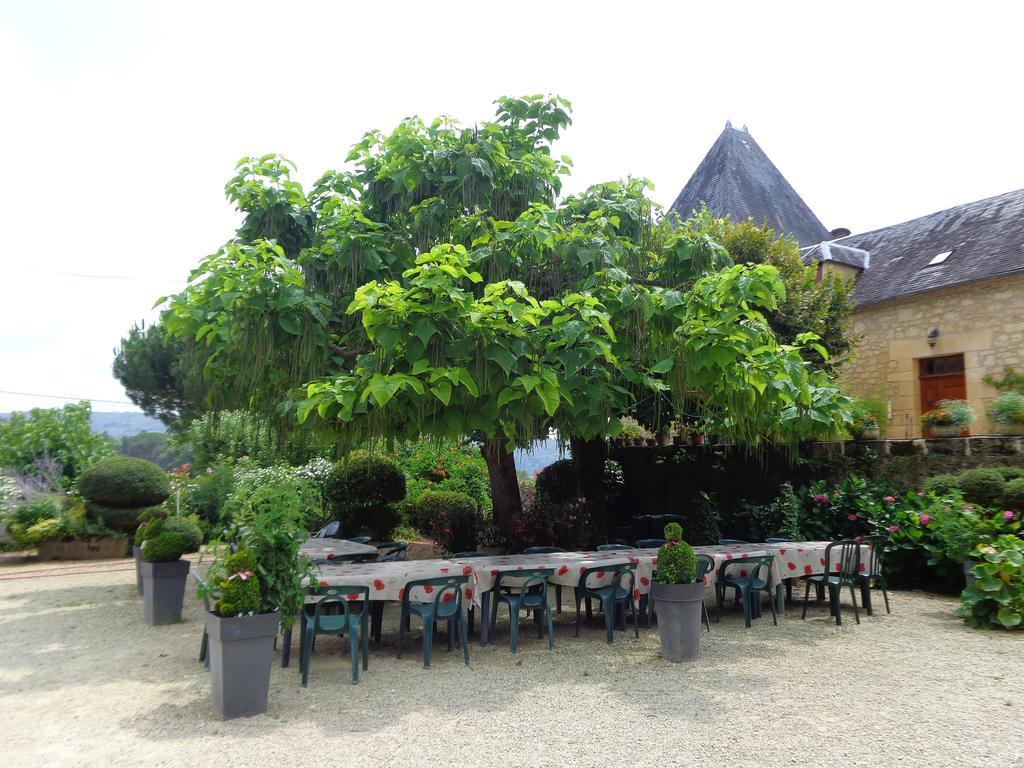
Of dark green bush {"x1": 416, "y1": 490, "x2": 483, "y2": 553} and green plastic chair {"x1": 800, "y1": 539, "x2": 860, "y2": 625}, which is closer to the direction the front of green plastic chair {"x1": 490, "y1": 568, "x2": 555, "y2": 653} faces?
the dark green bush

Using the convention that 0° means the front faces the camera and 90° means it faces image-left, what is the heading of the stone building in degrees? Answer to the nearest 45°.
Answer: approximately 45°

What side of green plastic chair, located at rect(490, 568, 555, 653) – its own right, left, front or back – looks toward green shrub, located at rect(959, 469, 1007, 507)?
right

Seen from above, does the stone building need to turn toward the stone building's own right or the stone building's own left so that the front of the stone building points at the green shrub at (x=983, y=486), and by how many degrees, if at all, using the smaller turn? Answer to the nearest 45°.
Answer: approximately 45° to the stone building's own left

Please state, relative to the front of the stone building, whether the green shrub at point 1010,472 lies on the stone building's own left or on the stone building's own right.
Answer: on the stone building's own left

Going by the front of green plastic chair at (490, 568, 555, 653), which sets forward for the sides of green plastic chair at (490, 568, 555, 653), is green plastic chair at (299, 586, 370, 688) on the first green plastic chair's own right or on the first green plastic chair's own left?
on the first green plastic chair's own left

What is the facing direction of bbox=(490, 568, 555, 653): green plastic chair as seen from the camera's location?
facing away from the viewer and to the left of the viewer

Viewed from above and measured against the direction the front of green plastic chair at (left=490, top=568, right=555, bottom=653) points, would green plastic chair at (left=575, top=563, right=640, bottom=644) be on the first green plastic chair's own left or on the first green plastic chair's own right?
on the first green plastic chair's own right
